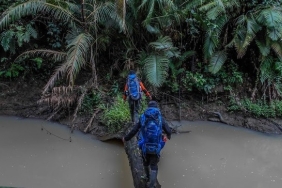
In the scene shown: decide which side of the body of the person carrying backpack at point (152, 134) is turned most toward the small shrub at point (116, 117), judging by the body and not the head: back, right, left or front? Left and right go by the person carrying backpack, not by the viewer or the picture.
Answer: front

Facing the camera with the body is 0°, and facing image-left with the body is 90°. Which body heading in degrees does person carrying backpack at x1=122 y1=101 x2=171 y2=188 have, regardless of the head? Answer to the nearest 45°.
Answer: approximately 180°

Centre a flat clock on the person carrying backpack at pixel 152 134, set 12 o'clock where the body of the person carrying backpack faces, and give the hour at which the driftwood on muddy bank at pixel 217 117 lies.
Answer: The driftwood on muddy bank is roughly at 1 o'clock from the person carrying backpack.

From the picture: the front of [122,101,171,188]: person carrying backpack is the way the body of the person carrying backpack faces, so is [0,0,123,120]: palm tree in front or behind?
in front
